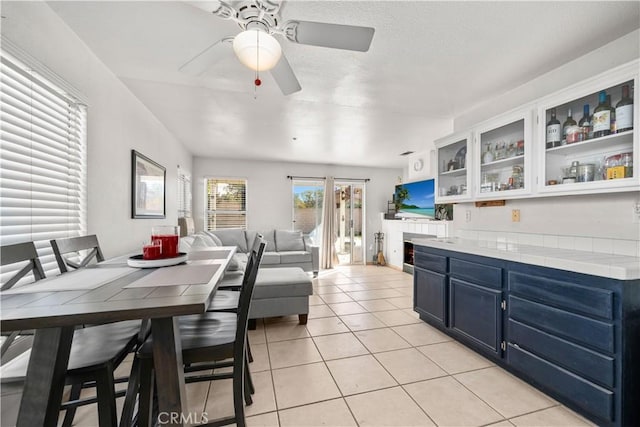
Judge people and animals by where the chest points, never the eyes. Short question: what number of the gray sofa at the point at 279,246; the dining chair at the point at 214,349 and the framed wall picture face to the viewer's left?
1

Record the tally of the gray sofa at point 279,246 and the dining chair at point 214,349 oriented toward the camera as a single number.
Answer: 1

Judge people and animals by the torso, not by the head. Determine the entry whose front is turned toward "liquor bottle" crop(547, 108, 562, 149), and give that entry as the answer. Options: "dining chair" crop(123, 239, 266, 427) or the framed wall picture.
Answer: the framed wall picture

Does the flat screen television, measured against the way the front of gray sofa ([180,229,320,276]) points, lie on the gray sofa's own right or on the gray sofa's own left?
on the gray sofa's own left

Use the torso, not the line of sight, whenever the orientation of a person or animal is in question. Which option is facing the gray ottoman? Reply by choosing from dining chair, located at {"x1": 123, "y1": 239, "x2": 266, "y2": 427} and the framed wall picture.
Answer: the framed wall picture

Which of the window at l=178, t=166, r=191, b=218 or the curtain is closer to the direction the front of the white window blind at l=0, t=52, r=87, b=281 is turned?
the curtain

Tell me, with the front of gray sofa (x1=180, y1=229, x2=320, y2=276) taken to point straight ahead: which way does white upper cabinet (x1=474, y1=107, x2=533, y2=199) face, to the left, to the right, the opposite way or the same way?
to the right

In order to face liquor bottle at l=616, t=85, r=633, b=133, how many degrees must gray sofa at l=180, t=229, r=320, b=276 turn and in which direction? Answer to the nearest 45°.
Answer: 0° — it already faces it

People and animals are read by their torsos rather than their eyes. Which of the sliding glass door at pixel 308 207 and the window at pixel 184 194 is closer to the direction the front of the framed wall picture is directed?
the sliding glass door

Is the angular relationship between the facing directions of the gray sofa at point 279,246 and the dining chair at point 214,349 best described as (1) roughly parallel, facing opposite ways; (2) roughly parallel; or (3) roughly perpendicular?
roughly perpendicular

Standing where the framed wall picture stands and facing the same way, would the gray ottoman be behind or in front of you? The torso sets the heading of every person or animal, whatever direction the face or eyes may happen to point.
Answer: in front

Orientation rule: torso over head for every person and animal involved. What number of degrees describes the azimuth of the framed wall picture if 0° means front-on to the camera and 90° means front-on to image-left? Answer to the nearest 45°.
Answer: approximately 315°

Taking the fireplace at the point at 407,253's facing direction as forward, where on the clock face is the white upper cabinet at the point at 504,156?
The white upper cabinet is roughly at 10 o'clock from the fireplace.

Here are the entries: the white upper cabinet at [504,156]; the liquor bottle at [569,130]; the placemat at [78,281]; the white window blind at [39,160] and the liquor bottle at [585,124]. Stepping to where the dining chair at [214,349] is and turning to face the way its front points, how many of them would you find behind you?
3

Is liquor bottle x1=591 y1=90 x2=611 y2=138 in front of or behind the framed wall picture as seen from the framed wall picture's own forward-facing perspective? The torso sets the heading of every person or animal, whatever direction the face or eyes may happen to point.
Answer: in front

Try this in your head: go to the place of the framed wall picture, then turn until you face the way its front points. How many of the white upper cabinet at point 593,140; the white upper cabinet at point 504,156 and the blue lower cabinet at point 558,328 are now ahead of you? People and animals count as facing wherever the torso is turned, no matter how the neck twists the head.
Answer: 3

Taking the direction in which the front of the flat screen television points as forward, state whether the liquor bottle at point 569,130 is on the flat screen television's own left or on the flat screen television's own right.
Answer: on the flat screen television's own left

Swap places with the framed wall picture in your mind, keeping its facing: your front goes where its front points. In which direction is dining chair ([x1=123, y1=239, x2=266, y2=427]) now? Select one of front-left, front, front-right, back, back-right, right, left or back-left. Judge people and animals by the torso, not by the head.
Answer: front-right
